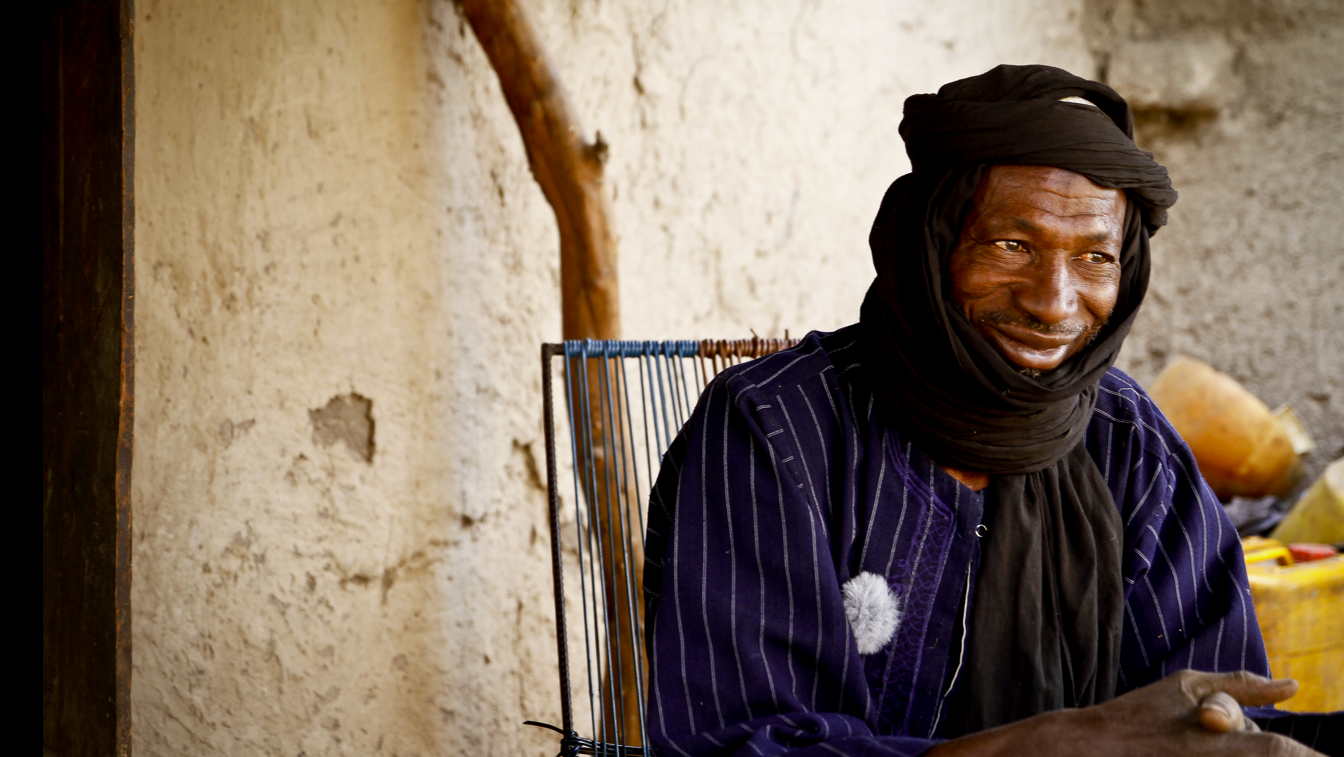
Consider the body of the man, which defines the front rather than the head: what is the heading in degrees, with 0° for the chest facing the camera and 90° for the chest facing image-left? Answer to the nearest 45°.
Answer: approximately 315°

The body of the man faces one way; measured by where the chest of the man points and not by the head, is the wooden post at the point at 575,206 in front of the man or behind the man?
behind

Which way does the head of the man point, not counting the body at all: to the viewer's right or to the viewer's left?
to the viewer's right

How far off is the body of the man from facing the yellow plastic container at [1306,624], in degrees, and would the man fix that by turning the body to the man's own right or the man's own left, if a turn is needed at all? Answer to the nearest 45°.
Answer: approximately 90° to the man's own left

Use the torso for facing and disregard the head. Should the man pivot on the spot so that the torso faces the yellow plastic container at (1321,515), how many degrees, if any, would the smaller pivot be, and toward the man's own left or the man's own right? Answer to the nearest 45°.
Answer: approximately 90° to the man's own left

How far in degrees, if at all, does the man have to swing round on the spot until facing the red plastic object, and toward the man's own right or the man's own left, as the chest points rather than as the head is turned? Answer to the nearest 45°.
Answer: approximately 90° to the man's own left

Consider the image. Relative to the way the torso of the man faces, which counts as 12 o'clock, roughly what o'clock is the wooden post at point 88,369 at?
The wooden post is roughly at 4 o'clock from the man.
